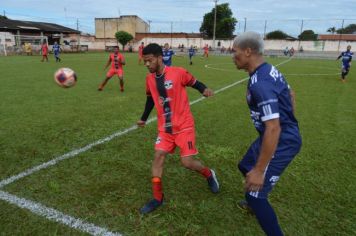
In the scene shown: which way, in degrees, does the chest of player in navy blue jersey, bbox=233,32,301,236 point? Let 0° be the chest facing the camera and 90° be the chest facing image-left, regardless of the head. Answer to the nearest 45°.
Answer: approximately 90°

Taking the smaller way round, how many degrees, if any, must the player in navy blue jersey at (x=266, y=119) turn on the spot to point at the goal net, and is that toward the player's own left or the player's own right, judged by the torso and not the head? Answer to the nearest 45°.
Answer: approximately 45° to the player's own right

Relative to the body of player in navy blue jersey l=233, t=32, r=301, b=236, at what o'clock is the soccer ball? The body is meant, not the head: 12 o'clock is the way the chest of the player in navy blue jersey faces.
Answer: The soccer ball is roughly at 1 o'clock from the player in navy blue jersey.

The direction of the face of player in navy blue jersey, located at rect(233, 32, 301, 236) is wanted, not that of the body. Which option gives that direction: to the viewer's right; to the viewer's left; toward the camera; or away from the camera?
to the viewer's left
